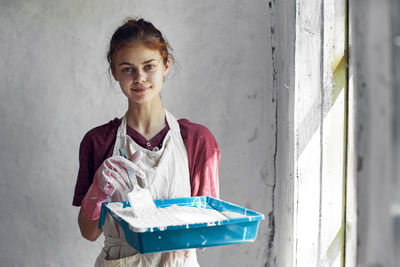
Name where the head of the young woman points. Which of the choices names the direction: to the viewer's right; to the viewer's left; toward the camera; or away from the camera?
toward the camera

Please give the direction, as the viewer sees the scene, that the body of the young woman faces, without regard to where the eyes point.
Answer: toward the camera
